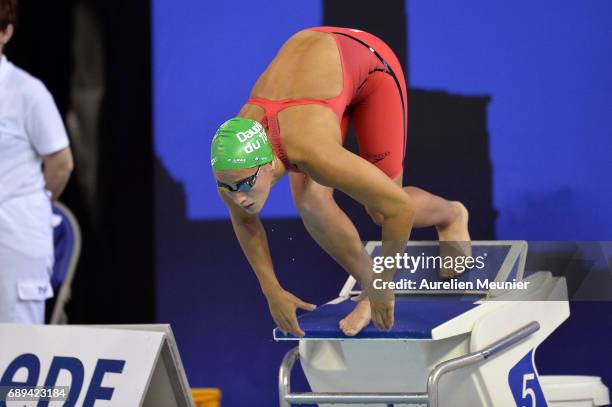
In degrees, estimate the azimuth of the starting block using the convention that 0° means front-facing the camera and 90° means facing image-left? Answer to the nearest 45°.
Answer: approximately 45°

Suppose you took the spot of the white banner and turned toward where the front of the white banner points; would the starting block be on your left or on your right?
on your left

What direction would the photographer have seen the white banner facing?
facing the viewer

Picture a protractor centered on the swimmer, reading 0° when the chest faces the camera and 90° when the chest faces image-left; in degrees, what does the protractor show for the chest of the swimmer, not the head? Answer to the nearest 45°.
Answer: approximately 45°

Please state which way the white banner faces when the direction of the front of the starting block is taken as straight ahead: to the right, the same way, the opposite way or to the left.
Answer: to the left

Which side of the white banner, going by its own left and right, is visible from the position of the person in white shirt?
back
